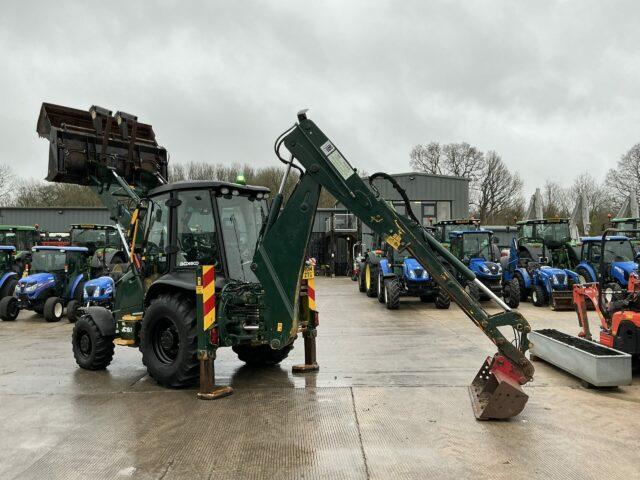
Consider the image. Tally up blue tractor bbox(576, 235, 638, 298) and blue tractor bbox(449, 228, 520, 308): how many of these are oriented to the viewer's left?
0

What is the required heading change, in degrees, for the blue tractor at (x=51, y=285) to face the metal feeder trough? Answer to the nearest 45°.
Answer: approximately 90° to its left

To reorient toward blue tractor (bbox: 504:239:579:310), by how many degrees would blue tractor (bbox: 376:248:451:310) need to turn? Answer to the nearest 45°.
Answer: approximately 45° to its left

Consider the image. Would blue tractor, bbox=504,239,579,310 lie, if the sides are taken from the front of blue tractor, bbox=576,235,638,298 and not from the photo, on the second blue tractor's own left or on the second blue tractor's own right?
on the second blue tractor's own right

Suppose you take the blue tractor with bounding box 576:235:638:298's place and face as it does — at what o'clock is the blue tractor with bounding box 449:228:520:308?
the blue tractor with bounding box 449:228:520:308 is roughly at 4 o'clock from the blue tractor with bounding box 576:235:638:298.

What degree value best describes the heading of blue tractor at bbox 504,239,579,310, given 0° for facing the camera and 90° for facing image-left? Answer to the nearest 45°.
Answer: approximately 315°

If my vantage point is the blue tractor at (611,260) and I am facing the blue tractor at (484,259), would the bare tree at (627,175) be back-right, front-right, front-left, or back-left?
back-right
